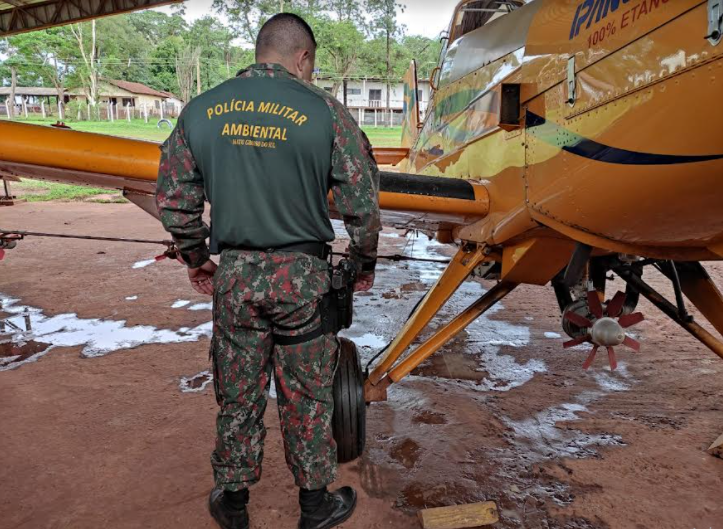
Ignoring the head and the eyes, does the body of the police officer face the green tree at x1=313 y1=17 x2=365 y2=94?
yes

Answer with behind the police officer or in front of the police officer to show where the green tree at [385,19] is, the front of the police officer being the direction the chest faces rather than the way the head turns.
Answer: in front

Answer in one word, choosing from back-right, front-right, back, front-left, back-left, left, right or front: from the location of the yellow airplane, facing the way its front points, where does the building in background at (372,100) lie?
back-left

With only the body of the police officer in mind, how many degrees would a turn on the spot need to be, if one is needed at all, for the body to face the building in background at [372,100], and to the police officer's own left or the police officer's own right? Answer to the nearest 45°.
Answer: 0° — they already face it

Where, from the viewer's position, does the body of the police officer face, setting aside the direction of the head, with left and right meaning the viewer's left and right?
facing away from the viewer

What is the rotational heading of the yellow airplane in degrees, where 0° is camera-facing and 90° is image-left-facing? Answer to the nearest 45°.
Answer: approximately 315°

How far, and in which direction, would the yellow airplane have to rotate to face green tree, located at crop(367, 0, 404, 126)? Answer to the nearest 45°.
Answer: approximately 135° to its left

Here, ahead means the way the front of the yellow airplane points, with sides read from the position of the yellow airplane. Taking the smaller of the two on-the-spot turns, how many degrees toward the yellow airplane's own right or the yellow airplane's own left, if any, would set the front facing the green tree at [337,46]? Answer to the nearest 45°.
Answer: approximately 135° to the yellow airplane's own left
